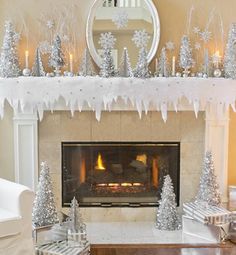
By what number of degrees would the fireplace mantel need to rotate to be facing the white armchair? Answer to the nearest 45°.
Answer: approximately 45° to its right

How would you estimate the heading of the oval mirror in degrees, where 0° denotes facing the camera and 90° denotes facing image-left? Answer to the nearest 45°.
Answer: approximately 0°

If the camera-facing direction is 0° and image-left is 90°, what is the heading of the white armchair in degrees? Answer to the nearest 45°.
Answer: approximately 315°

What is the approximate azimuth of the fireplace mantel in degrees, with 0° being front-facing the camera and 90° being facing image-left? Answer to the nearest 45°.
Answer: approximately 0°

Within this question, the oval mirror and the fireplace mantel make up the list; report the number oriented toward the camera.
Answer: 2
